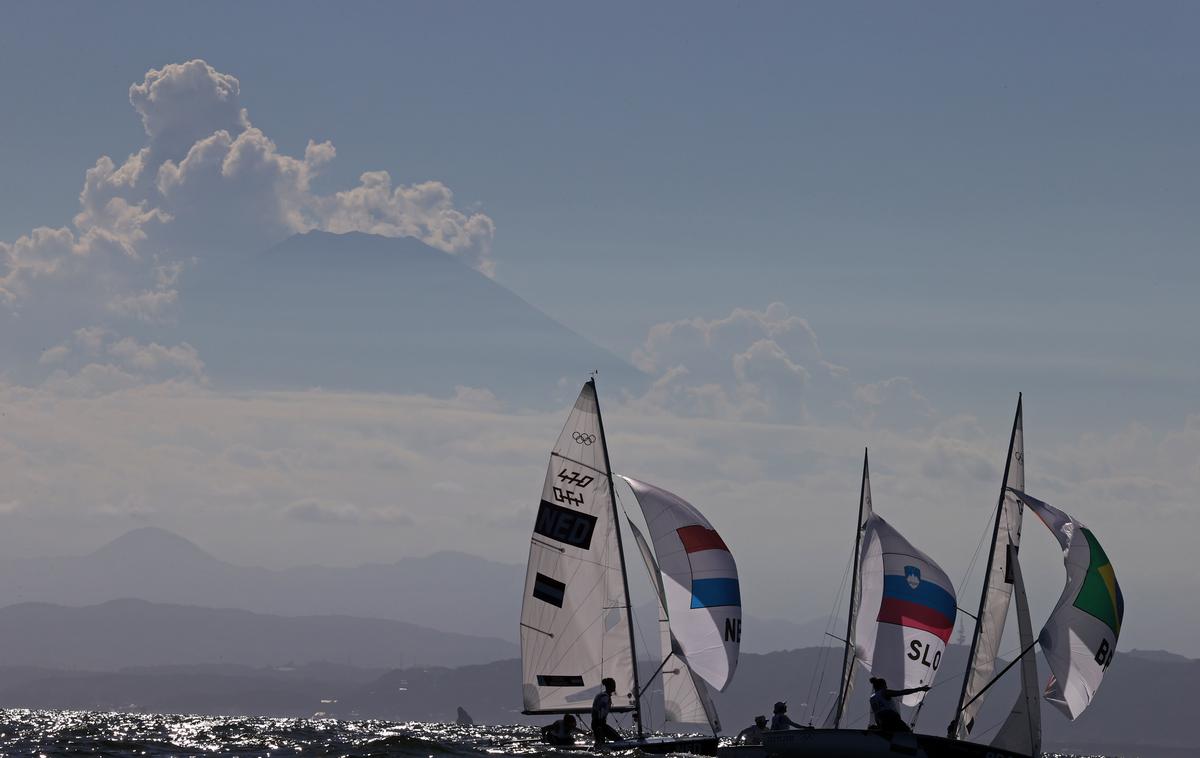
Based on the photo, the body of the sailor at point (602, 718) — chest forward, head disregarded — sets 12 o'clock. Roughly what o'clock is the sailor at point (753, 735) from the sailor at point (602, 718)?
the sailor at point (753, 735) is roughly at 1 o'clock from the sailor at point (602, 718).

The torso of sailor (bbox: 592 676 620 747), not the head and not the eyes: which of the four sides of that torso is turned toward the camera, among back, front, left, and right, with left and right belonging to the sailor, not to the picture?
right

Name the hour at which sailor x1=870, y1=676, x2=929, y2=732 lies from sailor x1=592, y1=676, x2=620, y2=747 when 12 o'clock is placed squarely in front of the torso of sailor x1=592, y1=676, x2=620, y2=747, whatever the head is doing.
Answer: sailor x1=870, y1=676, x2=929, y2=732 is roughly at 1 o'clock from sailor x1=592, y1=676, x2=620, y2=747.
